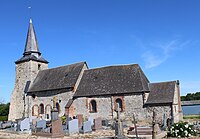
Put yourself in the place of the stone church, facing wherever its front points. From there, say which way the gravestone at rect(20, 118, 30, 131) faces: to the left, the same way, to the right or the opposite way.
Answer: to the left

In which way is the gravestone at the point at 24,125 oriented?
toward the camera

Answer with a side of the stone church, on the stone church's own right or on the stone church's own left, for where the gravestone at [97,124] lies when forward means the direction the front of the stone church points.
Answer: on the stone church's own left

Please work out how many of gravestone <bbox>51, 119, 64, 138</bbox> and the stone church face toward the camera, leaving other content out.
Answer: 1

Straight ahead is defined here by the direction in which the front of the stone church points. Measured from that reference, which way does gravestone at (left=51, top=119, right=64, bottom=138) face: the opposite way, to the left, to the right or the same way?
to the left

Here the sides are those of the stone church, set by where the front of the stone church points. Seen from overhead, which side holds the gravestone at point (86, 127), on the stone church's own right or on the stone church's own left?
on the stone church's own left

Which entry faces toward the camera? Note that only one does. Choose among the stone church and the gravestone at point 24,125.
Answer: the gravestone

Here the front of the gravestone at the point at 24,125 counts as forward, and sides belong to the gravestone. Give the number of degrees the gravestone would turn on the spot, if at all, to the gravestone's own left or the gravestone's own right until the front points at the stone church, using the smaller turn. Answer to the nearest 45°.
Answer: approximately 135° to the gravestone's own left

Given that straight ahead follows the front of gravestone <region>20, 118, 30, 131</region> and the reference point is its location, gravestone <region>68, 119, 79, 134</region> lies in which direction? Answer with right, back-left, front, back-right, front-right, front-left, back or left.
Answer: front-left

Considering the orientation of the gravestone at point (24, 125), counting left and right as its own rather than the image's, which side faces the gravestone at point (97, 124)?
left

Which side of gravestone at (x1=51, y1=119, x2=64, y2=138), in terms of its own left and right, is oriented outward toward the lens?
front

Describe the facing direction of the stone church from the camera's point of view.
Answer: facing to the left of the viewer

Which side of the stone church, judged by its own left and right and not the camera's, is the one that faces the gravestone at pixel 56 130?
left
